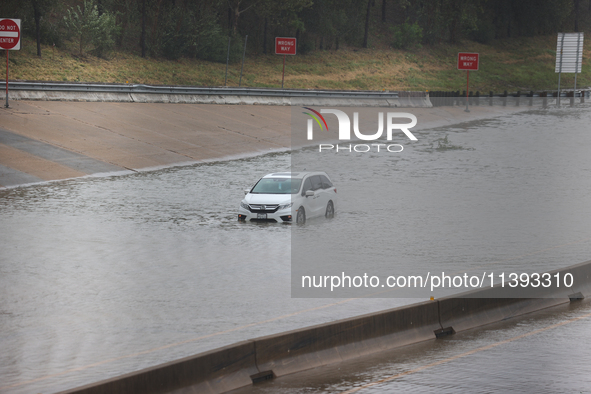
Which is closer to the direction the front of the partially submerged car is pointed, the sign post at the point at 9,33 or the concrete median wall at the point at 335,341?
the concrete median wall

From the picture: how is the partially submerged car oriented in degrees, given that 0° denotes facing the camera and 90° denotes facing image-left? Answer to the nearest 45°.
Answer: approximately 45°

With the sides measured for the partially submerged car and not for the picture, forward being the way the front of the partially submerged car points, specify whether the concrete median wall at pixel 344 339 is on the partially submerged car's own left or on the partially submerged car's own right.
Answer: on the partially submerged car's own left

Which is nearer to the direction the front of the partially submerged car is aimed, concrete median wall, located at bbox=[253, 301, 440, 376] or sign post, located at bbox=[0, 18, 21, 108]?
the concrete median wall

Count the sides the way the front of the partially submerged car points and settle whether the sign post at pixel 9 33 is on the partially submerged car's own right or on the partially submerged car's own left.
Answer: on the partially submerged car's own right

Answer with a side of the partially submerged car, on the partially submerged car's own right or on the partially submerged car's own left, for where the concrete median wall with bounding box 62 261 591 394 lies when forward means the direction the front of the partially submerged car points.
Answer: on the partially submerged car's own left

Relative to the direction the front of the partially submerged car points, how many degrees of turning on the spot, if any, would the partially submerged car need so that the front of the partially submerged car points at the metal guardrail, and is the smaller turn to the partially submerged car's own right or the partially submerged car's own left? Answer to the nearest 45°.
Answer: approximately 135° to the partially submerged car's own right

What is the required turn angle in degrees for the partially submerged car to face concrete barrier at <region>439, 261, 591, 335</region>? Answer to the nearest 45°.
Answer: approximately 45° to its left

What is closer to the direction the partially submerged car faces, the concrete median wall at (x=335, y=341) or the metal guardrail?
the concrete median wall

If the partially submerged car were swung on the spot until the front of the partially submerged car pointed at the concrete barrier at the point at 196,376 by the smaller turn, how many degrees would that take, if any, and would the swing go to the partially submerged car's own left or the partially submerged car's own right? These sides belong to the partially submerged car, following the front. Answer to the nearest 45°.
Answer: approximately 45° to the partially submerged car's own left

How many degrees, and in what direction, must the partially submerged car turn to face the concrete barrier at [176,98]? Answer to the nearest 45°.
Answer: approximately 135° to its right
